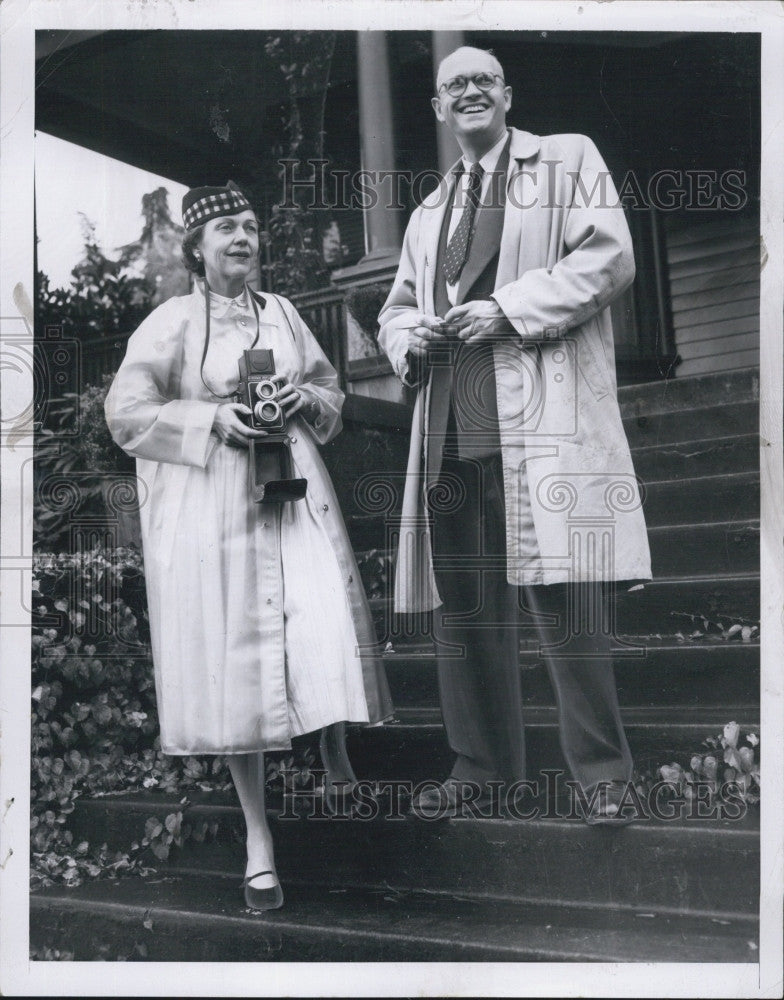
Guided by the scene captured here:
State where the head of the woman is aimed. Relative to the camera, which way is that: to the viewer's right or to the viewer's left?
to the viewer's right

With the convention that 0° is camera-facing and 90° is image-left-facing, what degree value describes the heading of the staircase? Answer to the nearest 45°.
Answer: approximately 0°

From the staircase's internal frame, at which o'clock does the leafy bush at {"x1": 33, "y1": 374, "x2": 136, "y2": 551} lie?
The leafy bush is roughly at 3 o'clock from the staircase.

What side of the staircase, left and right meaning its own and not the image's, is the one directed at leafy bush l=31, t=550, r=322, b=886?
right
